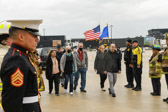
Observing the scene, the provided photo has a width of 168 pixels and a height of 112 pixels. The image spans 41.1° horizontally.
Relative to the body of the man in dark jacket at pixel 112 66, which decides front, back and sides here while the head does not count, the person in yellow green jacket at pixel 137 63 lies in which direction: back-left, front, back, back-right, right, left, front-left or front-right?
back-left

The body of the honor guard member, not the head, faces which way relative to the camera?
to the viewer's right

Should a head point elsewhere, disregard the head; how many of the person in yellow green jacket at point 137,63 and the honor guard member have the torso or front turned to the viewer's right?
1

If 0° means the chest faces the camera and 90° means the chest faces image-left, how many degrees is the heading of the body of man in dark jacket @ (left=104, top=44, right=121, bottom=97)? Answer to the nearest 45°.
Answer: approximately 0°

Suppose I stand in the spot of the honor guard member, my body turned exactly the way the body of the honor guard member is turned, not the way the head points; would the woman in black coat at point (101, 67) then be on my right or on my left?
on my left

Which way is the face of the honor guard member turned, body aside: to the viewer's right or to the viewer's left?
to the viewer's right

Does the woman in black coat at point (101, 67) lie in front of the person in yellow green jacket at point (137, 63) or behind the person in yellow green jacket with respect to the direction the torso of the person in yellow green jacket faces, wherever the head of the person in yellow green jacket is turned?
in front

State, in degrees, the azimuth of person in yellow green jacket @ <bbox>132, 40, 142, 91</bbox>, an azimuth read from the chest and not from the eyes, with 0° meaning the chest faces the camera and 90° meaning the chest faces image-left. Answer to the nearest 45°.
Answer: approximately 90°

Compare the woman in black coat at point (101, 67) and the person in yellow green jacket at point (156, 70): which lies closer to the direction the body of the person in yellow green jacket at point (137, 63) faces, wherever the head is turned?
the woman in black coat

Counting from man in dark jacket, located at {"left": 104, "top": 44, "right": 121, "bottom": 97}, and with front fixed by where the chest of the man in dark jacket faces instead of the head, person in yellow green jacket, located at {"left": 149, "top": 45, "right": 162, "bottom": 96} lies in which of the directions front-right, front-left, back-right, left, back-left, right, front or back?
left
